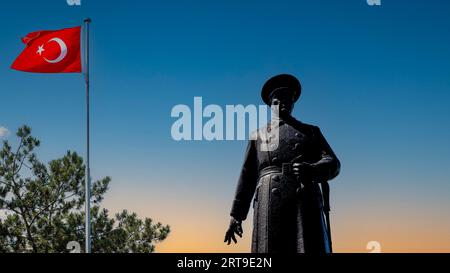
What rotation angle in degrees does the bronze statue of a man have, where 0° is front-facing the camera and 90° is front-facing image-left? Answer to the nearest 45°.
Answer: approximately 0°

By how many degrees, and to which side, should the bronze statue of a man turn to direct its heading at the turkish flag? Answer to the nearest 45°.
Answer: approximately 135° to its right
